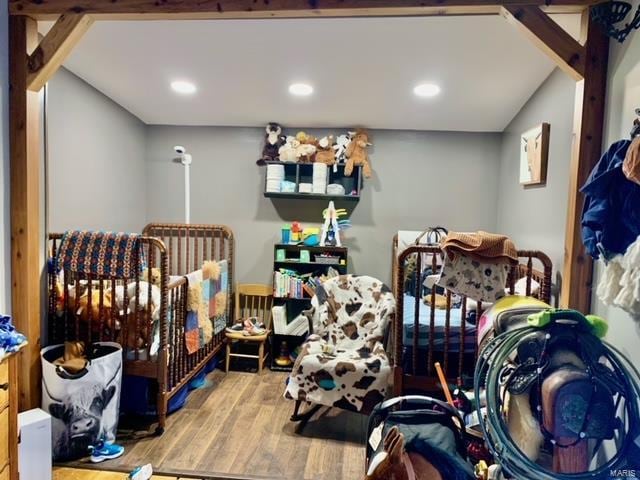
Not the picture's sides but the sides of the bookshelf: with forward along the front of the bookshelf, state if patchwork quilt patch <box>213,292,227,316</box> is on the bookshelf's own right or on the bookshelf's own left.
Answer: on the bookshelf's own right

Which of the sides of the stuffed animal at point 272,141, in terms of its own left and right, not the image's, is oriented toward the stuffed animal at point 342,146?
left

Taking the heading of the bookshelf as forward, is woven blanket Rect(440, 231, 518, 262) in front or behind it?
in front

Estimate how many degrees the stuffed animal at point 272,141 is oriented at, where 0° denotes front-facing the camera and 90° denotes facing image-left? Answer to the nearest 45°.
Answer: approximately 0°

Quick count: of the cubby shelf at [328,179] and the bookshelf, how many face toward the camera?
2

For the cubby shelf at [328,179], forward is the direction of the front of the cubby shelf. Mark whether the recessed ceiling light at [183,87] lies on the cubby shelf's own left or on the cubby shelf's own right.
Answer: on the cubby shelf's own right
